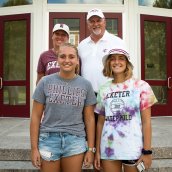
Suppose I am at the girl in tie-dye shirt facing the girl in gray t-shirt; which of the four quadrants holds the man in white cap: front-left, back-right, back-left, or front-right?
front-right

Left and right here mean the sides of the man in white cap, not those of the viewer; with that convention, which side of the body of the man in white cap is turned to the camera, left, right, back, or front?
front

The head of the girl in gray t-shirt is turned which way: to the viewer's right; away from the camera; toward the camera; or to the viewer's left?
toward the camera

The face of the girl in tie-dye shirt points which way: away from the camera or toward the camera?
toward the camera

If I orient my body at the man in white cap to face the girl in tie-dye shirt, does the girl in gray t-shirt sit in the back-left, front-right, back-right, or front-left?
front-right

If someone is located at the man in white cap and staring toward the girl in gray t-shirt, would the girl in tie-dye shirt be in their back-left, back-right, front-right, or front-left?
front-left

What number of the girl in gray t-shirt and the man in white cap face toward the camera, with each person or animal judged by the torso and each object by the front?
2

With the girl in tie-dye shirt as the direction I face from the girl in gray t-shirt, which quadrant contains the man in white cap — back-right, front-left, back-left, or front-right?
front-left

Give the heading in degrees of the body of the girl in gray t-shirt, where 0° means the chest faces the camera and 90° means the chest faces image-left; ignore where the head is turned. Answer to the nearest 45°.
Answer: approximately 0°

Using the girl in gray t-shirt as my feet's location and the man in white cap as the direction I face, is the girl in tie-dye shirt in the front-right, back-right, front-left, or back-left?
front-right

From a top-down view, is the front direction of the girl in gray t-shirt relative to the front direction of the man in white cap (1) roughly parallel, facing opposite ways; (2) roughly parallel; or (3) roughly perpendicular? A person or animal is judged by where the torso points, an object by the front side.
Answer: roughly parallel

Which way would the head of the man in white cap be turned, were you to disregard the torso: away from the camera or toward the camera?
toward the camera
